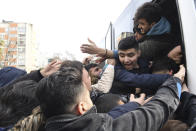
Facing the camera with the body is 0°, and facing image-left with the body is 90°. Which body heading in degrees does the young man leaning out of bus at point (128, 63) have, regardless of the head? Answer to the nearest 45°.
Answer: approximately 45°
